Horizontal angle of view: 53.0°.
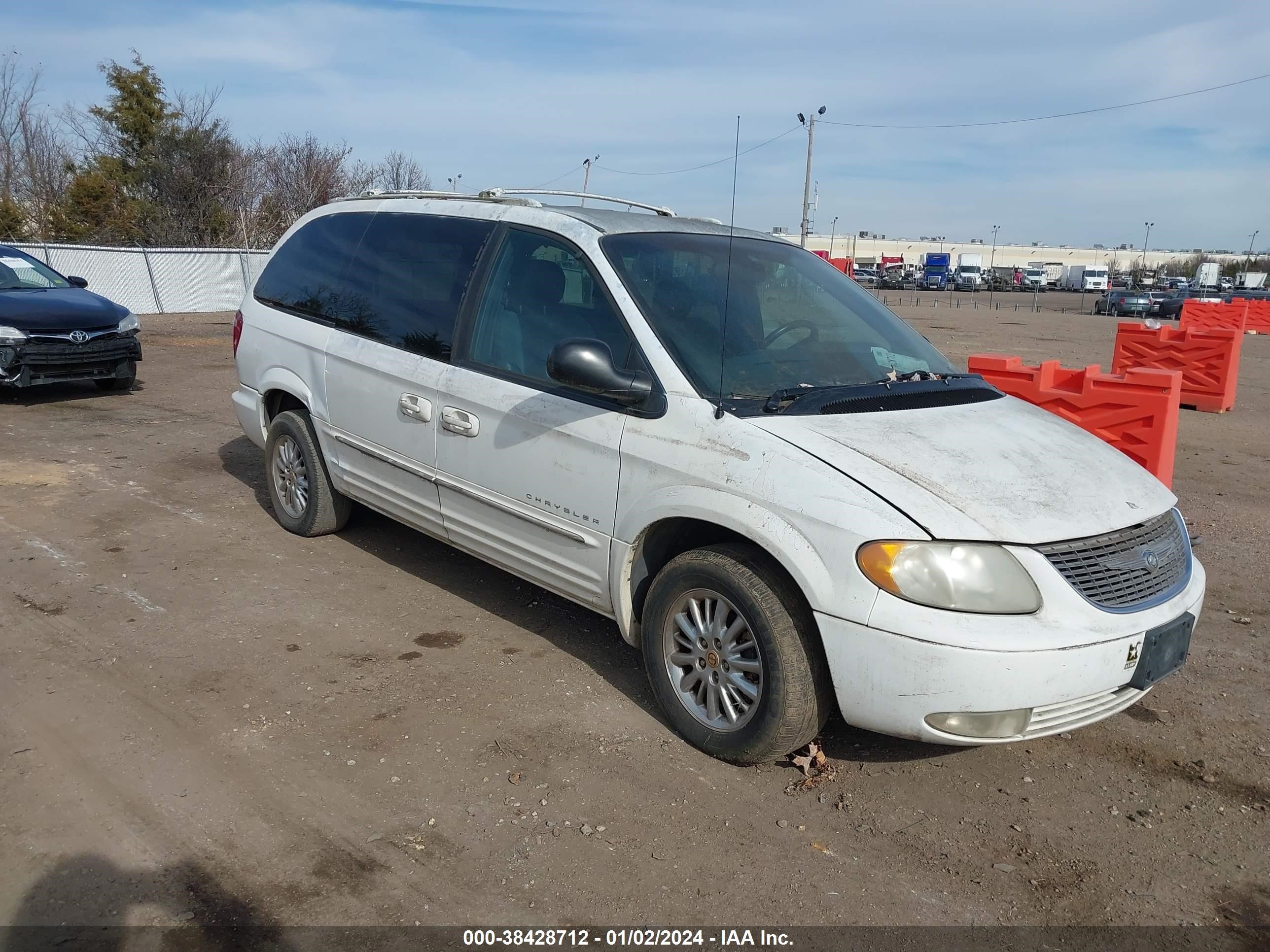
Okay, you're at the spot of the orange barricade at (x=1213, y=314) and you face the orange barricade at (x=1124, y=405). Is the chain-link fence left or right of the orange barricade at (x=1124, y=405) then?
right

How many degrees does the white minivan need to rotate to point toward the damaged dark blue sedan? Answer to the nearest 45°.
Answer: approximately 180°

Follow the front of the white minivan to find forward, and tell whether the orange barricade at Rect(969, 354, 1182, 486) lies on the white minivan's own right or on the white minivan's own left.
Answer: on the white minivan's own left

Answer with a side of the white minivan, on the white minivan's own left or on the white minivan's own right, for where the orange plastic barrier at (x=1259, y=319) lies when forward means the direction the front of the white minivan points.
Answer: on the white minivan's own left

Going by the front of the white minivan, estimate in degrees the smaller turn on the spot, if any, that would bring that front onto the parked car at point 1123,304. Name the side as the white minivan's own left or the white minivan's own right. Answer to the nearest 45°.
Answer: approximately 135° to the white minivan's own left

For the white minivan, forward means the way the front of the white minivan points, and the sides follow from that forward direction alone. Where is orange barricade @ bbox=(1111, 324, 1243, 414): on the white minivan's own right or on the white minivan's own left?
on the white minivan's own left

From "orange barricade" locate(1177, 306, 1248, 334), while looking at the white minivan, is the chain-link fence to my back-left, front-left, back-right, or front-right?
front-right

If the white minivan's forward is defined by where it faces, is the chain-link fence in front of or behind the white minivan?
behind

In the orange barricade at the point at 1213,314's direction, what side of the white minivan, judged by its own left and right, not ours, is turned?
left

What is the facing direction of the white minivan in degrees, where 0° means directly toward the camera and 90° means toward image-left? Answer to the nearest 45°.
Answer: approximately 315°
